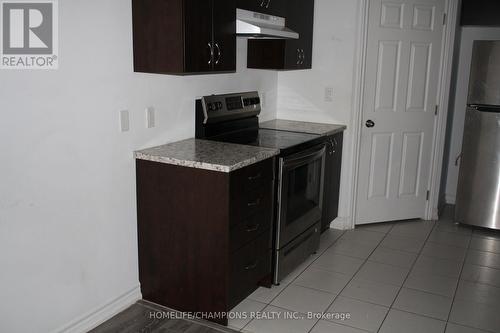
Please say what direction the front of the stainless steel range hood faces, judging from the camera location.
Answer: facing the viewer and to the right of the viewer

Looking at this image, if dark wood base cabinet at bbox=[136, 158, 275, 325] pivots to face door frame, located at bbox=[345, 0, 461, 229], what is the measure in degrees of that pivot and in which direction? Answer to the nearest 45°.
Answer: approximately 90° to its left

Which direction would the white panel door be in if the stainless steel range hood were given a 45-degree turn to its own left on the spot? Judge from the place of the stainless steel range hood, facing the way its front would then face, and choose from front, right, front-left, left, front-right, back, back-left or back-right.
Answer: front-left

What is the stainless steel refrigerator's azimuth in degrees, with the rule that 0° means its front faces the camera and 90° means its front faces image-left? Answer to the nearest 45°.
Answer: approximately 45°

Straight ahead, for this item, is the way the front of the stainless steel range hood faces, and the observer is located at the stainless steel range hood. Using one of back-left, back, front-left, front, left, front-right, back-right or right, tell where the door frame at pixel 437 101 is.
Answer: left

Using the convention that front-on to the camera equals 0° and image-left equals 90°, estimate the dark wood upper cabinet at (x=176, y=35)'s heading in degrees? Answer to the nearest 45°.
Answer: approximately 315°

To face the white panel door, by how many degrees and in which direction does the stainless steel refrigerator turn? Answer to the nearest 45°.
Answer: approximately 45° to its right

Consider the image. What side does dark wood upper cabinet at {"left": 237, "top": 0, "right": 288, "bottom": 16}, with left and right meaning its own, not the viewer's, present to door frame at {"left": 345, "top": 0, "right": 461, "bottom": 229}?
left
